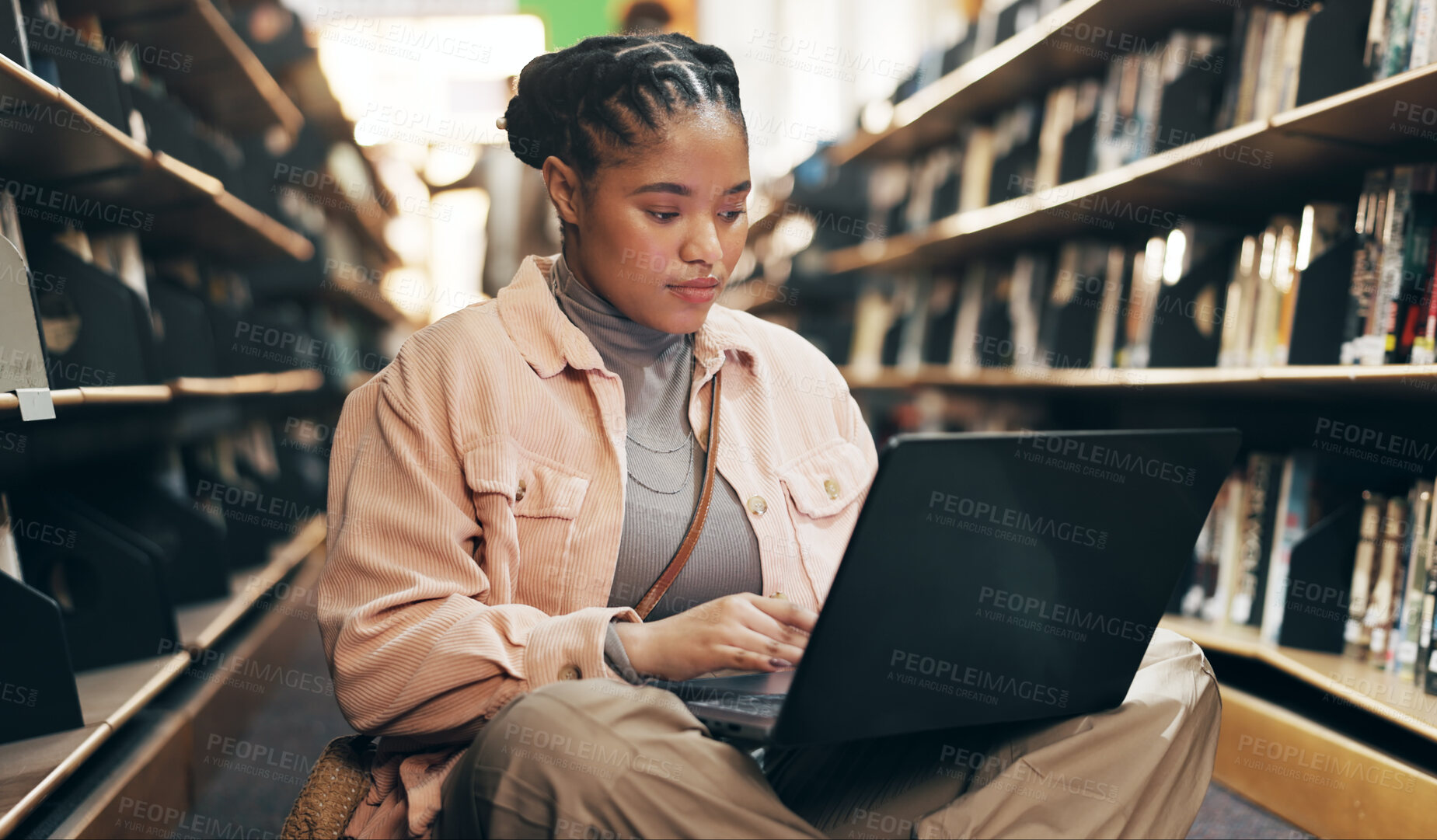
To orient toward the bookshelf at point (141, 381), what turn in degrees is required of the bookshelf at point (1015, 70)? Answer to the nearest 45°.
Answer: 0° — it already faces it

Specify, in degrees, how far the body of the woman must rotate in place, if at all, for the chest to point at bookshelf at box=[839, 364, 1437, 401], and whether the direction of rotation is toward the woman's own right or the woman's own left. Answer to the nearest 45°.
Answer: approximately 90° to the woman's own left

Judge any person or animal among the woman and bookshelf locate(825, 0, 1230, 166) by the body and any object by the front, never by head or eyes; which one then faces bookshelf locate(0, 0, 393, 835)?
bookshelf locate(825, 0, 1230, 166)

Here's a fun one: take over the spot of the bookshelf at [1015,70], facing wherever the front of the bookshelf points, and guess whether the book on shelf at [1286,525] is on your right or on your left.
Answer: on your left

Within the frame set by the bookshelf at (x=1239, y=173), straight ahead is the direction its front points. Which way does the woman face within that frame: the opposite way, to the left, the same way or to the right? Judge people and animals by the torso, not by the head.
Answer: to the left
